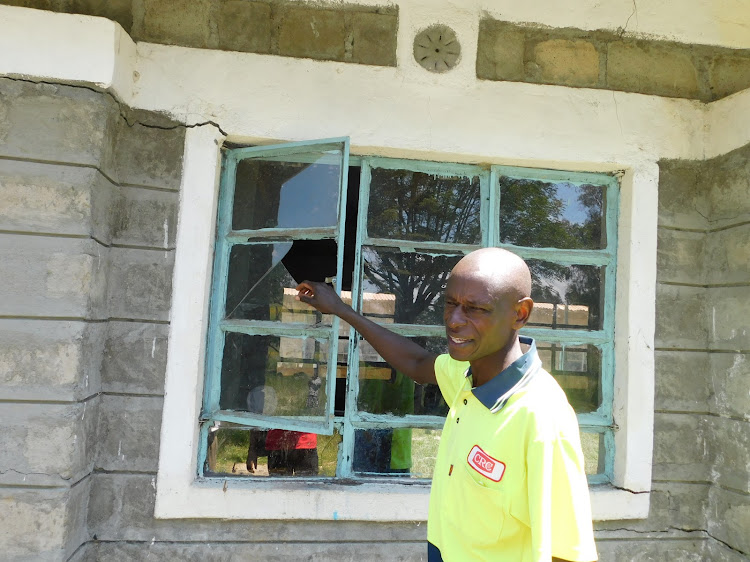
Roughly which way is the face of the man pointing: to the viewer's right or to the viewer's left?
to the viewer's left

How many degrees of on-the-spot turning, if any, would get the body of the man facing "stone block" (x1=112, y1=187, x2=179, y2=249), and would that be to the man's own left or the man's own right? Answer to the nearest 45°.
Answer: approximately 90° to the man's own right

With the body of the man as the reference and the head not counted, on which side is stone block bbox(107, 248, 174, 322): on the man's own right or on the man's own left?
on the man's own right

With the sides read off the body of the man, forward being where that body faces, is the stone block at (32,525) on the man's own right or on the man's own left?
on the man's own right

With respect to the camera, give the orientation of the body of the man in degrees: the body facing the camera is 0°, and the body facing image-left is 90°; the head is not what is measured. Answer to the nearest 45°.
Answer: approximately 45°
